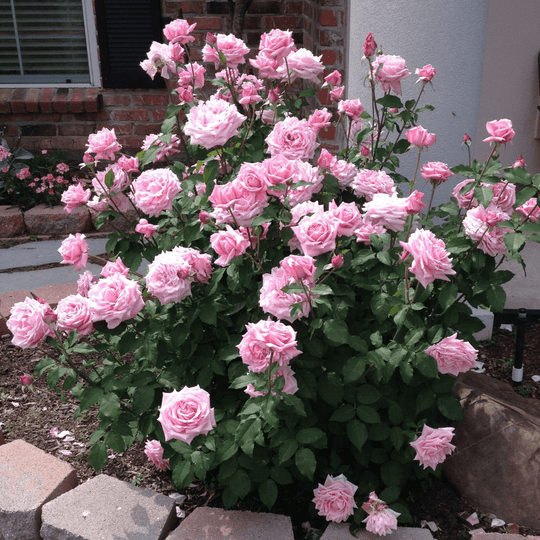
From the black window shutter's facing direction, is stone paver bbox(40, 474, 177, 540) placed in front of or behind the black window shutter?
in front

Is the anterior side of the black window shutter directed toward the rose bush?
yes

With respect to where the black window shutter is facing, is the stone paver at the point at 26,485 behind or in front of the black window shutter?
in front

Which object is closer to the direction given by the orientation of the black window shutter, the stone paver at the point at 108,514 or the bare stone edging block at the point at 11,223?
the stone paver

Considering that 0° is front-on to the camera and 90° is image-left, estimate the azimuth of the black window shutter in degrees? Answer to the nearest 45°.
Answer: approximately 0°

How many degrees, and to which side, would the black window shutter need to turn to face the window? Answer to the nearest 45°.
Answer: approximately 135° to its right

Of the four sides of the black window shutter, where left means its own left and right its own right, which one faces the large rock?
front

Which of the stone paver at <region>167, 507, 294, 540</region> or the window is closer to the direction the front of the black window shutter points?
the stone paver
